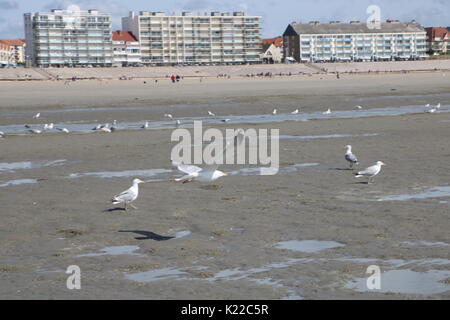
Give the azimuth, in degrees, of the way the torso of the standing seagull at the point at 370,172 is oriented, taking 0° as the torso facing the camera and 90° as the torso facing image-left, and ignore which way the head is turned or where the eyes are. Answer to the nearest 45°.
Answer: approximately 270°
